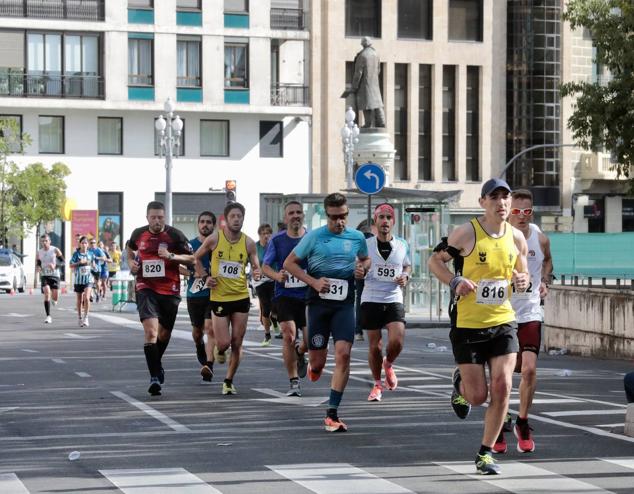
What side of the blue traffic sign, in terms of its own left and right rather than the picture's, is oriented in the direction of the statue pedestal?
back

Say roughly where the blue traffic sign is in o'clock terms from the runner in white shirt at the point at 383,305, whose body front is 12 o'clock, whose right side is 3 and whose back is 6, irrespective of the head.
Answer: The blue traffic sign is roughly at 6 o'clock from the runner in white shirt.

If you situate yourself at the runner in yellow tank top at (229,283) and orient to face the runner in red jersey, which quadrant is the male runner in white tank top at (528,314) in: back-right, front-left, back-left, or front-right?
back-left

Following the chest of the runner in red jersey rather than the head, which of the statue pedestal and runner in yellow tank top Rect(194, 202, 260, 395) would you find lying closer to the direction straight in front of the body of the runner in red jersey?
the runner in yellow tank top

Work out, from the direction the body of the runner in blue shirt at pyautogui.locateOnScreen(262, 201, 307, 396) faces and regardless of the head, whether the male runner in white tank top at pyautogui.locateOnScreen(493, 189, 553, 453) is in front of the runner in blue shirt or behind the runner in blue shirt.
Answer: in front

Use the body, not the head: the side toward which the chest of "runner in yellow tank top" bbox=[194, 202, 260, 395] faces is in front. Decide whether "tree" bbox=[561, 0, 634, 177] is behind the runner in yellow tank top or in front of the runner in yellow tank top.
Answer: behind
